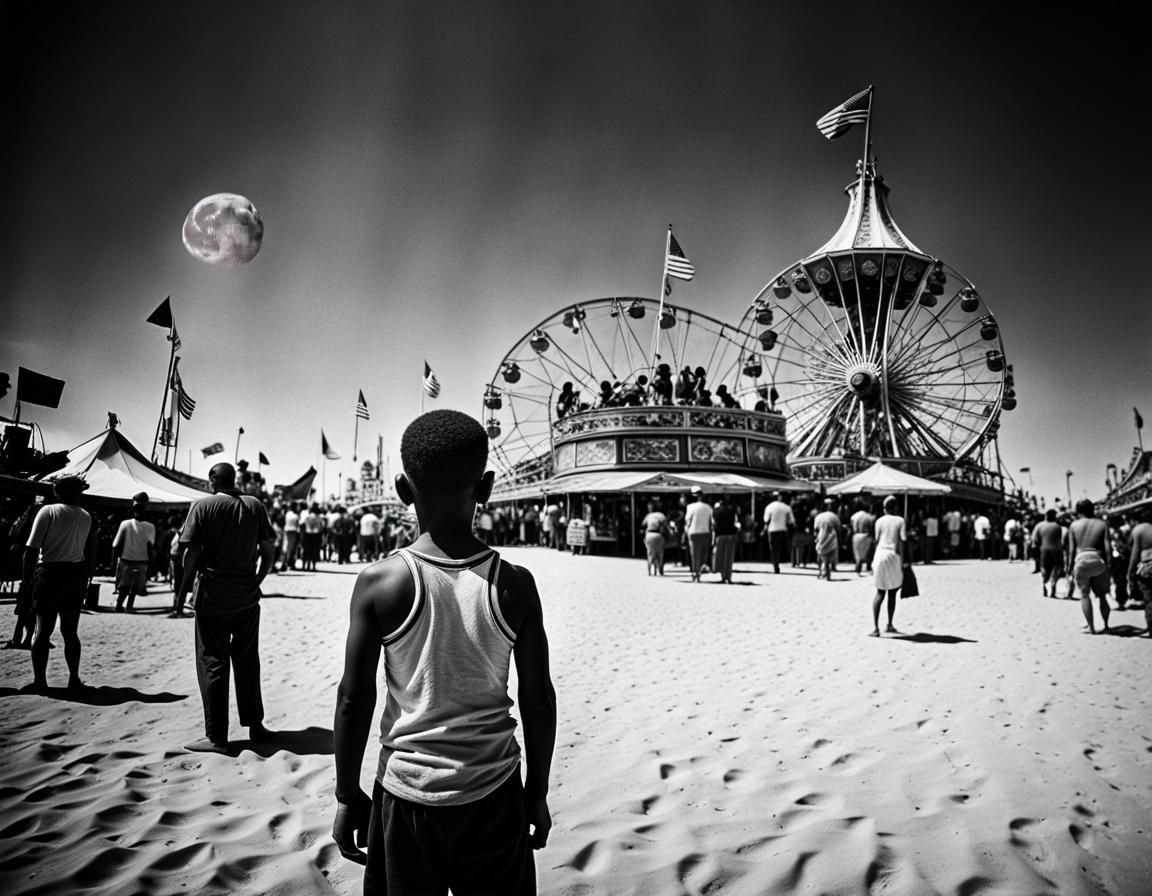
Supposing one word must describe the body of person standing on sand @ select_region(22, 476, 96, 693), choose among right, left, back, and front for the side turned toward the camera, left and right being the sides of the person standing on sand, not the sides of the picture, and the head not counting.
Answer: back

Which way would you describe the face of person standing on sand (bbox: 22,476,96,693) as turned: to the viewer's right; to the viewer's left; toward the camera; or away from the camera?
away from the camera

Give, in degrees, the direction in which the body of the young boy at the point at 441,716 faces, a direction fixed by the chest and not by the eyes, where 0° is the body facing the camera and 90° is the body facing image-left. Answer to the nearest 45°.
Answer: approximately 180°
